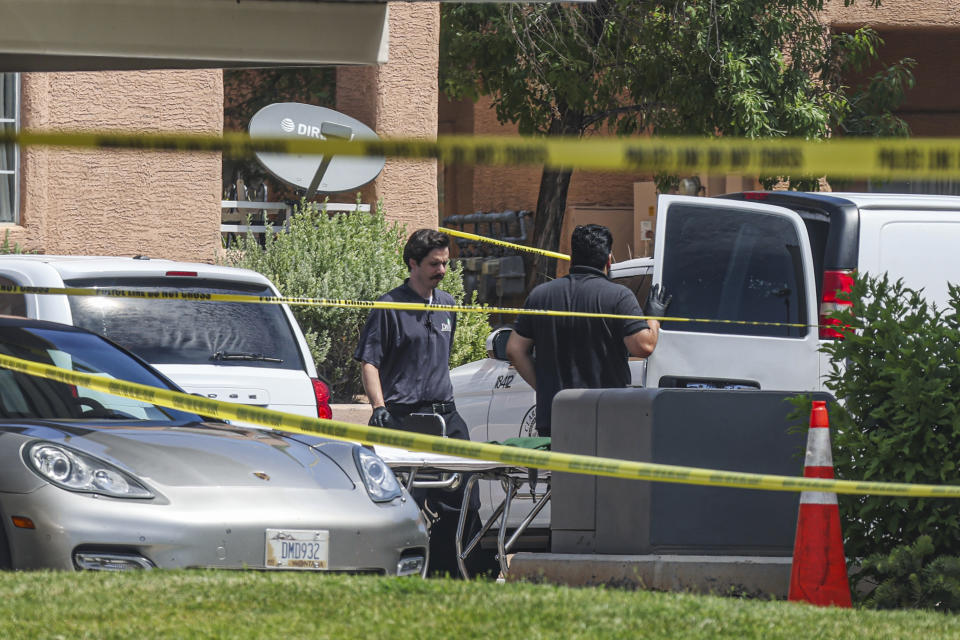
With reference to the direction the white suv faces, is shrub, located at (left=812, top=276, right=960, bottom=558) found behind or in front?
behind

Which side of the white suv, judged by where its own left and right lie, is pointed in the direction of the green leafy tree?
right

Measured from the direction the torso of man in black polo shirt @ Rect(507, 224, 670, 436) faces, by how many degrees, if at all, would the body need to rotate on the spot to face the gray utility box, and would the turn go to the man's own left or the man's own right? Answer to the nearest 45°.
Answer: approximately 180°

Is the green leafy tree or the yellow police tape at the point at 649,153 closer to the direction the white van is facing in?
the green leafy tree

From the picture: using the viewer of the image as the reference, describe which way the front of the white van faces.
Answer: facing away from the viewer and to the right of the viewer

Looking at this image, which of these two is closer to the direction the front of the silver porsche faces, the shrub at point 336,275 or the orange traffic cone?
the orange traffic cone

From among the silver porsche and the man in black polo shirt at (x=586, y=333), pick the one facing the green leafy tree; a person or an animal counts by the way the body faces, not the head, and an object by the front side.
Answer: the man in black polo shirt

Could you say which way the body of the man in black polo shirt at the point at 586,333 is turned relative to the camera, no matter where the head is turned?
away from the camera

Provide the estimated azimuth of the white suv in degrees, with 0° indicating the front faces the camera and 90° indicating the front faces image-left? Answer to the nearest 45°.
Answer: approximately 135°

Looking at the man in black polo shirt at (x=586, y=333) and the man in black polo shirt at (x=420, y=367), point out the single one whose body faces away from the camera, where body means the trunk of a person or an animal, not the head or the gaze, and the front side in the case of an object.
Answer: the man in black polo shirt at (x=586, y=333)

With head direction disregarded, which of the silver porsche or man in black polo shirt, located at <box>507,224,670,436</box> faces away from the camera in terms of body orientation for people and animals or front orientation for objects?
the man in black polo shirt

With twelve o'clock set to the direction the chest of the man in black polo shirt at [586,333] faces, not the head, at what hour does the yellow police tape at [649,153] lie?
The yellow police tape is roughly at 6 o'clock from the man in black polo shirt.

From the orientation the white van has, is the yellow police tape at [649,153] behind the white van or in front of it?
behind

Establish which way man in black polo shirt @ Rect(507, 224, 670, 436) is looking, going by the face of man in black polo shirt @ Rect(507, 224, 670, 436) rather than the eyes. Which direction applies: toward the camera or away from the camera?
away from the camera
